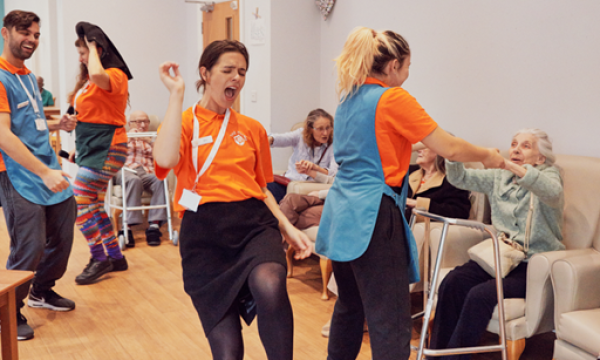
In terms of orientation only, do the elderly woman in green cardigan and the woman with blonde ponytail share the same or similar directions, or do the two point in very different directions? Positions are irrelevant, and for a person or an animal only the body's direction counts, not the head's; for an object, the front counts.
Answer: very different directions

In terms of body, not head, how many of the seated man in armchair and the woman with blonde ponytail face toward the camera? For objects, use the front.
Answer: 1

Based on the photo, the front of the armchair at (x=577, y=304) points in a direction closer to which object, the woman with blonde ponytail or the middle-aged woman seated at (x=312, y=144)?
the woman with blonde ponytail

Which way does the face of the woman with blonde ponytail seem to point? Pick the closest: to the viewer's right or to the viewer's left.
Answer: to the viewer's right

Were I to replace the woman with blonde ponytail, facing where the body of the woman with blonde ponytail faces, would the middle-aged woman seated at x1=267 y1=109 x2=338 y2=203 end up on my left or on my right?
on my left

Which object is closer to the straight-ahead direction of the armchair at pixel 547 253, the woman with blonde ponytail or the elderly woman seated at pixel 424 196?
the woman with blonde ponytail

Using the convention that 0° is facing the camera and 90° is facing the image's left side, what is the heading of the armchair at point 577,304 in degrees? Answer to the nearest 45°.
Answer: approximately 45°

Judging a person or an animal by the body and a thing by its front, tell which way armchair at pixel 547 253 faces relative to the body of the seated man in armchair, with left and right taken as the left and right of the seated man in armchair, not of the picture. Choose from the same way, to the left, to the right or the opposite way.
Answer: to the right

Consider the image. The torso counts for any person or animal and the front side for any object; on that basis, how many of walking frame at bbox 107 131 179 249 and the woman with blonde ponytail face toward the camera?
1
